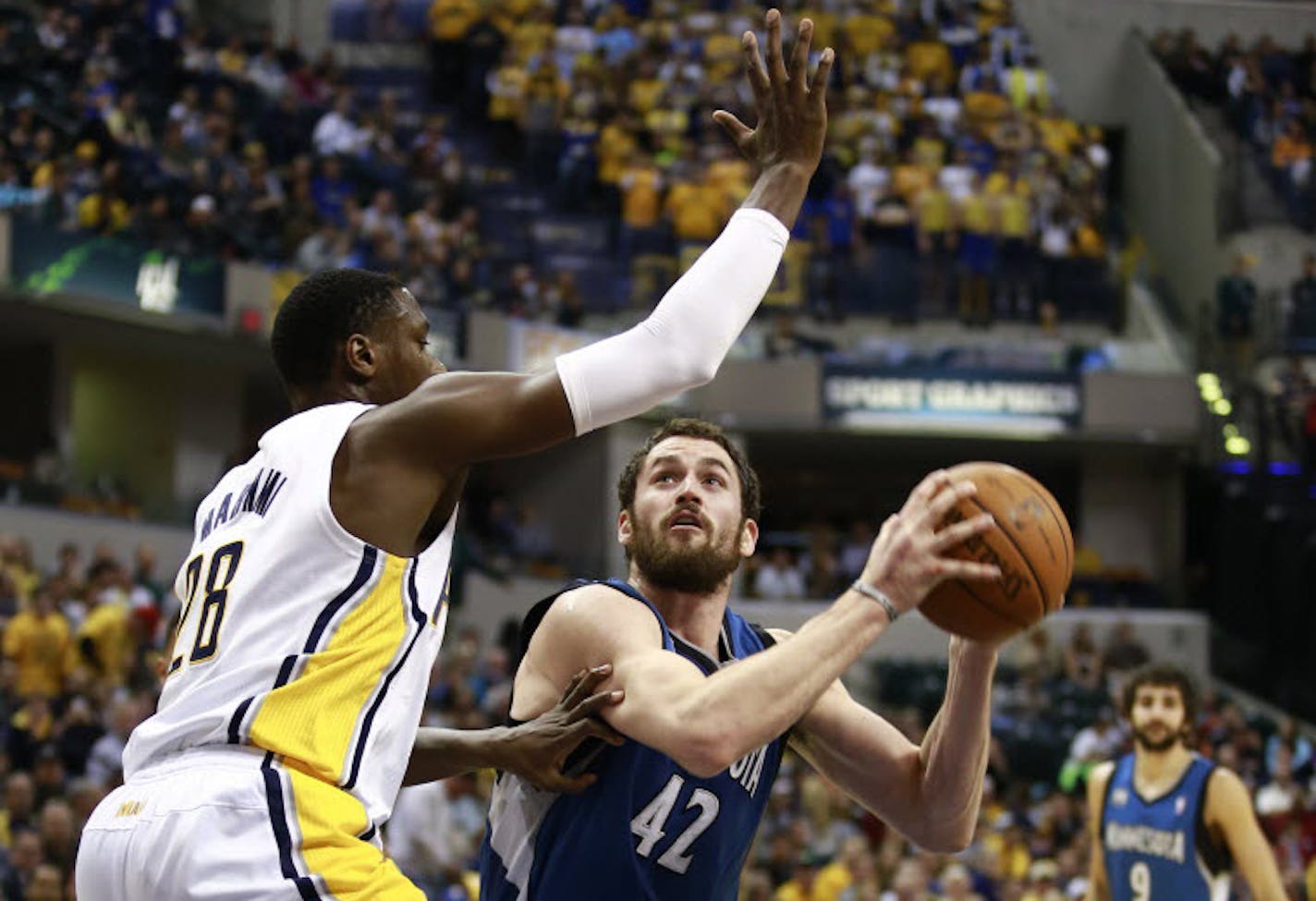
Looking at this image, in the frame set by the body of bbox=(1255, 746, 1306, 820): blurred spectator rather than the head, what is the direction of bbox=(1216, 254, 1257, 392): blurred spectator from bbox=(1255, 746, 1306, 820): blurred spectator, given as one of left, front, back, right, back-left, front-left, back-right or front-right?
back

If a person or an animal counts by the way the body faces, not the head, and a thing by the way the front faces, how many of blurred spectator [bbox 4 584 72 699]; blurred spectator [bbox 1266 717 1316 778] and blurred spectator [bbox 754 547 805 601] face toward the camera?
3

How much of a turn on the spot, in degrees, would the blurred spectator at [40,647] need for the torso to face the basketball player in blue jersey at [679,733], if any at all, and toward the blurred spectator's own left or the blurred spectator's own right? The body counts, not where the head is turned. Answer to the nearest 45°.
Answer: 0° — they already face them

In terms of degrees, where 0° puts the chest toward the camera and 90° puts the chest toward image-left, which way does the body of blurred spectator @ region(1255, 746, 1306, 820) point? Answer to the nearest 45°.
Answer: approximately 0°

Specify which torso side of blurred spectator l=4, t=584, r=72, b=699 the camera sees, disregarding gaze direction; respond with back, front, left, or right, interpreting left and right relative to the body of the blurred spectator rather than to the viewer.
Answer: front

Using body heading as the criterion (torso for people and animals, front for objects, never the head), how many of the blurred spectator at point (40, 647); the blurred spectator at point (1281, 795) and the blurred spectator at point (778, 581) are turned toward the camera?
3

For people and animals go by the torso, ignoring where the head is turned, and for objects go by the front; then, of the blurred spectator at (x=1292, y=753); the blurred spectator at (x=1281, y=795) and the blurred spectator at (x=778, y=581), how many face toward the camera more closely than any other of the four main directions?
3

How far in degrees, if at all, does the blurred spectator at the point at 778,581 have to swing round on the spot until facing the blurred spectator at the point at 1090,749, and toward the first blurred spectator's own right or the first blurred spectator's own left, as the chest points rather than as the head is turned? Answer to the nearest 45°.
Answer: approximately 45° to the first blurred spectator's own left

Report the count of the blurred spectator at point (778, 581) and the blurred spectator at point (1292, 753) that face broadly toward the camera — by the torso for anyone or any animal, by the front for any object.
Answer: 2

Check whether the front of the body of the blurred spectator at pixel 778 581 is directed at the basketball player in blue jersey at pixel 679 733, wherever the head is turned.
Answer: yes
